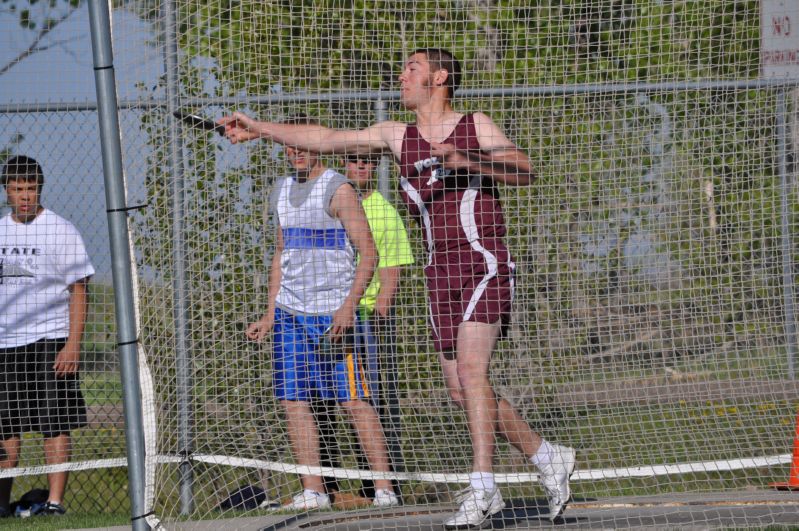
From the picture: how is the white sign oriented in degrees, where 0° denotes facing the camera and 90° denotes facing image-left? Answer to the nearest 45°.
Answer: approximately 0°

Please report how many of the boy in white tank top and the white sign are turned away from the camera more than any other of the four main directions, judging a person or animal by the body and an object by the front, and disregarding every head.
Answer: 0

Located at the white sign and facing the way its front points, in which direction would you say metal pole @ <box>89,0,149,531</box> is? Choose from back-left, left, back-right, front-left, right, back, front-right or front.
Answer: front-right

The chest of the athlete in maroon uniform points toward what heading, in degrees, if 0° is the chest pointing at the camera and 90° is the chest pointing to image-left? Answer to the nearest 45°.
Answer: approximately 45°

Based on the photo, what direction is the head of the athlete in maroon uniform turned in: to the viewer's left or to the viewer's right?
to the viewer's left
